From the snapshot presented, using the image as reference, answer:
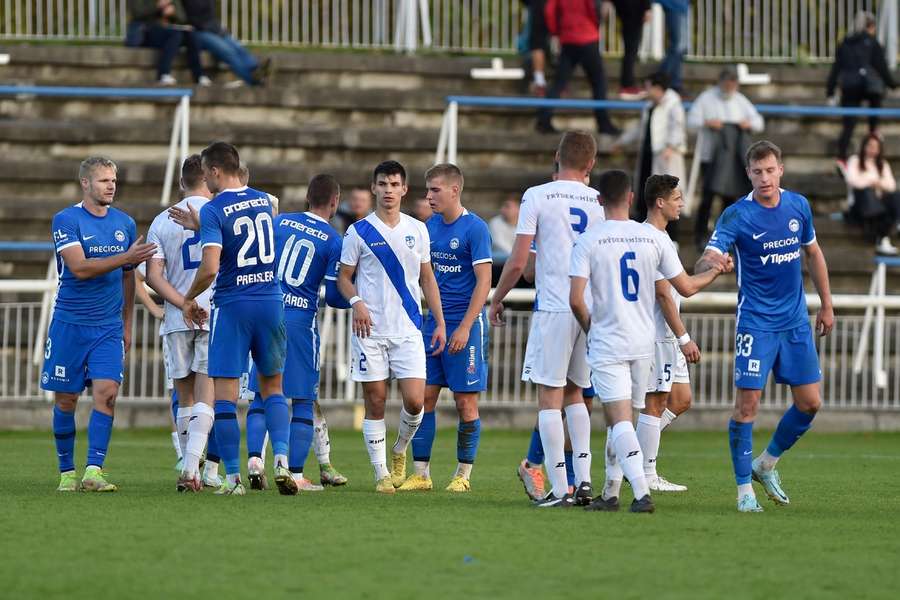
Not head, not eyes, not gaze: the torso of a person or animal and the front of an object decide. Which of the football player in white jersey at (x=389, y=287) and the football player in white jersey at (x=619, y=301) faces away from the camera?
the football player in white jersey at (x=619, y=301)

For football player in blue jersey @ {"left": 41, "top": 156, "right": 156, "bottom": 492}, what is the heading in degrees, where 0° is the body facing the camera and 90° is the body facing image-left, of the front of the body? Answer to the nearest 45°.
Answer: approximately 315°

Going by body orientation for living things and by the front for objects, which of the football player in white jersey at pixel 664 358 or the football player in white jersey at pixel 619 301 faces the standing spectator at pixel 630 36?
the football player in white jersey at pixel 619 301

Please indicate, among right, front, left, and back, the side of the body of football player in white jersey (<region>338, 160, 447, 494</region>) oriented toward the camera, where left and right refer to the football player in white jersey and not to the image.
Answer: front

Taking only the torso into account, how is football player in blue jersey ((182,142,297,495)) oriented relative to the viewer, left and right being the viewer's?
facing away from the viewer and to the left of the viewer

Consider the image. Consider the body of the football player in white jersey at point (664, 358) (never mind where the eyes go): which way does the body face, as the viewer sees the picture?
to the viewer's right

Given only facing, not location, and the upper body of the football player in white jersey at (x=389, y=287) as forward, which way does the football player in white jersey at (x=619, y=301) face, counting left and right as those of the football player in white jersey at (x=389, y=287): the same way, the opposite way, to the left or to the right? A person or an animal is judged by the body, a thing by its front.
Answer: the opposite way

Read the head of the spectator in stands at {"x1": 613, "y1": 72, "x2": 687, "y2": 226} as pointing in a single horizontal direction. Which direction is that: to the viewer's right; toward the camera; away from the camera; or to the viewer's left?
to the viewer's left

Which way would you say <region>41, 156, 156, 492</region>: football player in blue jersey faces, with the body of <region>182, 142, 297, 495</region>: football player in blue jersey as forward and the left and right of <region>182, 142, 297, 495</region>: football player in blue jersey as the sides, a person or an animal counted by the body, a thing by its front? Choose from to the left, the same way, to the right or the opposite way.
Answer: the opposite way

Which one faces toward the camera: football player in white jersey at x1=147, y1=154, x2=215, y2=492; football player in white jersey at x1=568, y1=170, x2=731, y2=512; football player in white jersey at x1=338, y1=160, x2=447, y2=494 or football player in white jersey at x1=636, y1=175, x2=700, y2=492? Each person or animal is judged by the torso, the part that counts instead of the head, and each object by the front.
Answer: football player in white jersey at x1=338, y1=160, x2=447, y2=494

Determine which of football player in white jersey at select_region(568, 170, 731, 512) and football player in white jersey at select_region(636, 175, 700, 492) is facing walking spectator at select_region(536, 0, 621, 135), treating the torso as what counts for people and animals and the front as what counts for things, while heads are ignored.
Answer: football player in white jersey at select_region(568, 170, 731, 512)

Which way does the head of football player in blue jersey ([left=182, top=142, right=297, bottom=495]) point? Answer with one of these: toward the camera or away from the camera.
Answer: away from the camera

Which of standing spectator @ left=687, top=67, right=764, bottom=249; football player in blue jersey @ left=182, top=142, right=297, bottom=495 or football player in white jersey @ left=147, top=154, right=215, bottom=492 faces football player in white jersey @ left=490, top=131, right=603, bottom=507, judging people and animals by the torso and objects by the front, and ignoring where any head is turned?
the standing spectator

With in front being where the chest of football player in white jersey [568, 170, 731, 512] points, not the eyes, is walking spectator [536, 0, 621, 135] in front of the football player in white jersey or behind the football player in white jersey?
in front

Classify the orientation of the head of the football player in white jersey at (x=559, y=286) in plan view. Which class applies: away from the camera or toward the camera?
away from the camera

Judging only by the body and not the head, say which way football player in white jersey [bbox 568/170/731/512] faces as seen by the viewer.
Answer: away from the camera

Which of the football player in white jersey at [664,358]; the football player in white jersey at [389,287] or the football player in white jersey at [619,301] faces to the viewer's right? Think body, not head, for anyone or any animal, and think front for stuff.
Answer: the football player in white jersey at [664,358]

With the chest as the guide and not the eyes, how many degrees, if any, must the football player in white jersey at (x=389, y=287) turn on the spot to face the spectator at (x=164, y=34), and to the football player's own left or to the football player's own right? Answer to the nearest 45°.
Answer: approximately 180°
